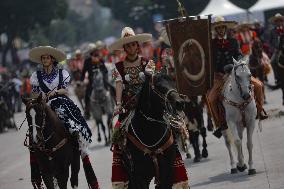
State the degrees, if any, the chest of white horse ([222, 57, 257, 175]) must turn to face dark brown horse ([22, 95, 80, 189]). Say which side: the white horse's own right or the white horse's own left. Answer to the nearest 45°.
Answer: approximately 45° to the white horse's own right

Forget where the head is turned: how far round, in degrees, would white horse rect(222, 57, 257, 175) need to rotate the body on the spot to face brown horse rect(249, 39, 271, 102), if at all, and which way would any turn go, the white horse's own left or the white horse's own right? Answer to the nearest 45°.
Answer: approximately 180°

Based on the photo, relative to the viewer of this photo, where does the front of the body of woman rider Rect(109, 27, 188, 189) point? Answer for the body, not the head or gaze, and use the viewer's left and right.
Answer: facing the viewer

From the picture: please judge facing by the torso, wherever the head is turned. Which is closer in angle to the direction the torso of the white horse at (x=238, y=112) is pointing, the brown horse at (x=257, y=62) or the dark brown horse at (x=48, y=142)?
the dark brown horse

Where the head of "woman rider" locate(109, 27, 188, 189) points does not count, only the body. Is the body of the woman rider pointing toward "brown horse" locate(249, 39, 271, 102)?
no

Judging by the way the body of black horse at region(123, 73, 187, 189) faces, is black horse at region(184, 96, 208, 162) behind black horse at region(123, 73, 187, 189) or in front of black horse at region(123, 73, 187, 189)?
behind

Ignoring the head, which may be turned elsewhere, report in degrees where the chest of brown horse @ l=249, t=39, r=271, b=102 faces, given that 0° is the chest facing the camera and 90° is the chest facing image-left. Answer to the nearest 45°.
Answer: approximately 0°

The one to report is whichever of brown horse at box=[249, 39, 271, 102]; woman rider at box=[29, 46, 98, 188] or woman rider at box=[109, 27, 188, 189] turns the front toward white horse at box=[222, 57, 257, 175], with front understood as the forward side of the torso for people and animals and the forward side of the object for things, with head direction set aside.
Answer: the brown horse

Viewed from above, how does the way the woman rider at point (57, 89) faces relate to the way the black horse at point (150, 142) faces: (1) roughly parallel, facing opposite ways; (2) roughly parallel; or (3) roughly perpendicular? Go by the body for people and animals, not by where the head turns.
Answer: roughly parallel

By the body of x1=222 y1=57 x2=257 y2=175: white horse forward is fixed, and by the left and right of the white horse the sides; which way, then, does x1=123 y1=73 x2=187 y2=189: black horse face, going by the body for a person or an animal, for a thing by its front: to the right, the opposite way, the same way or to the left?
the same way

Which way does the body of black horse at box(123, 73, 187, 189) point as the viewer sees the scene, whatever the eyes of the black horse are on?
toward the camera
